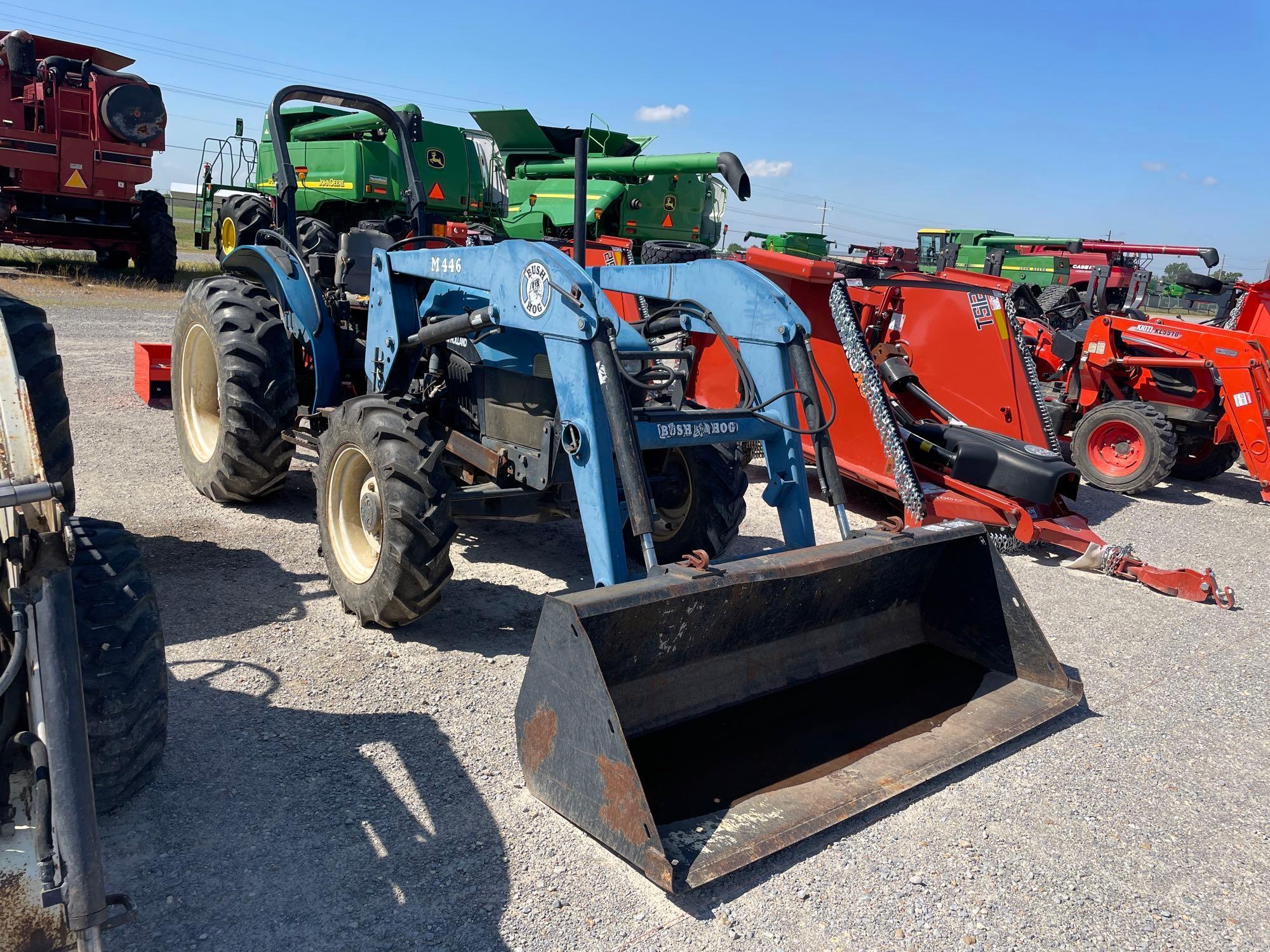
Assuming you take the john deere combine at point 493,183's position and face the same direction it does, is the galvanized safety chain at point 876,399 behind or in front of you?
behind

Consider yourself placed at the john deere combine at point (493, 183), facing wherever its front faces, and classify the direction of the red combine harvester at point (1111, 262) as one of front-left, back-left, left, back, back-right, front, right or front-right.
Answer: back-right

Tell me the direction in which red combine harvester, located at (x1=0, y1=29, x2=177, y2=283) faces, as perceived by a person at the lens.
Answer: facing away from the viewer

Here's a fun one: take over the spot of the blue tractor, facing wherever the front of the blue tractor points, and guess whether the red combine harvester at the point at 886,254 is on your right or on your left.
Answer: on your left

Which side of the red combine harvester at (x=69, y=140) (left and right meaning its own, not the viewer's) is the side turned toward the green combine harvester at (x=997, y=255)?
right

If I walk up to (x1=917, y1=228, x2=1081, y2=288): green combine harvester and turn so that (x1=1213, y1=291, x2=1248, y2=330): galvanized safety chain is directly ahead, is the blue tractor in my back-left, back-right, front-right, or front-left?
front-right

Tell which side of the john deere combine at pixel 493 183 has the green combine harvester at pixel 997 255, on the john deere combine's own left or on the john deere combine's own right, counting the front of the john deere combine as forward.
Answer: on the john deere combine's own right

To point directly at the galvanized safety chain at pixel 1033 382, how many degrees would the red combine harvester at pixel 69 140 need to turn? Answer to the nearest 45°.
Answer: approximately 135° to its right

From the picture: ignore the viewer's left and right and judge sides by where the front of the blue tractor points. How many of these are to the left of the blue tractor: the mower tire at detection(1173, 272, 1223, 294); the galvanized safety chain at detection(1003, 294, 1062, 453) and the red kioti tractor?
3

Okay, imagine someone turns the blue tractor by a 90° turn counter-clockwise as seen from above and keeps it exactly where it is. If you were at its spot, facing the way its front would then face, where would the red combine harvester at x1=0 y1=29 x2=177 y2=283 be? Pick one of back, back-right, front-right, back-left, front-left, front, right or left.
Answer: left
